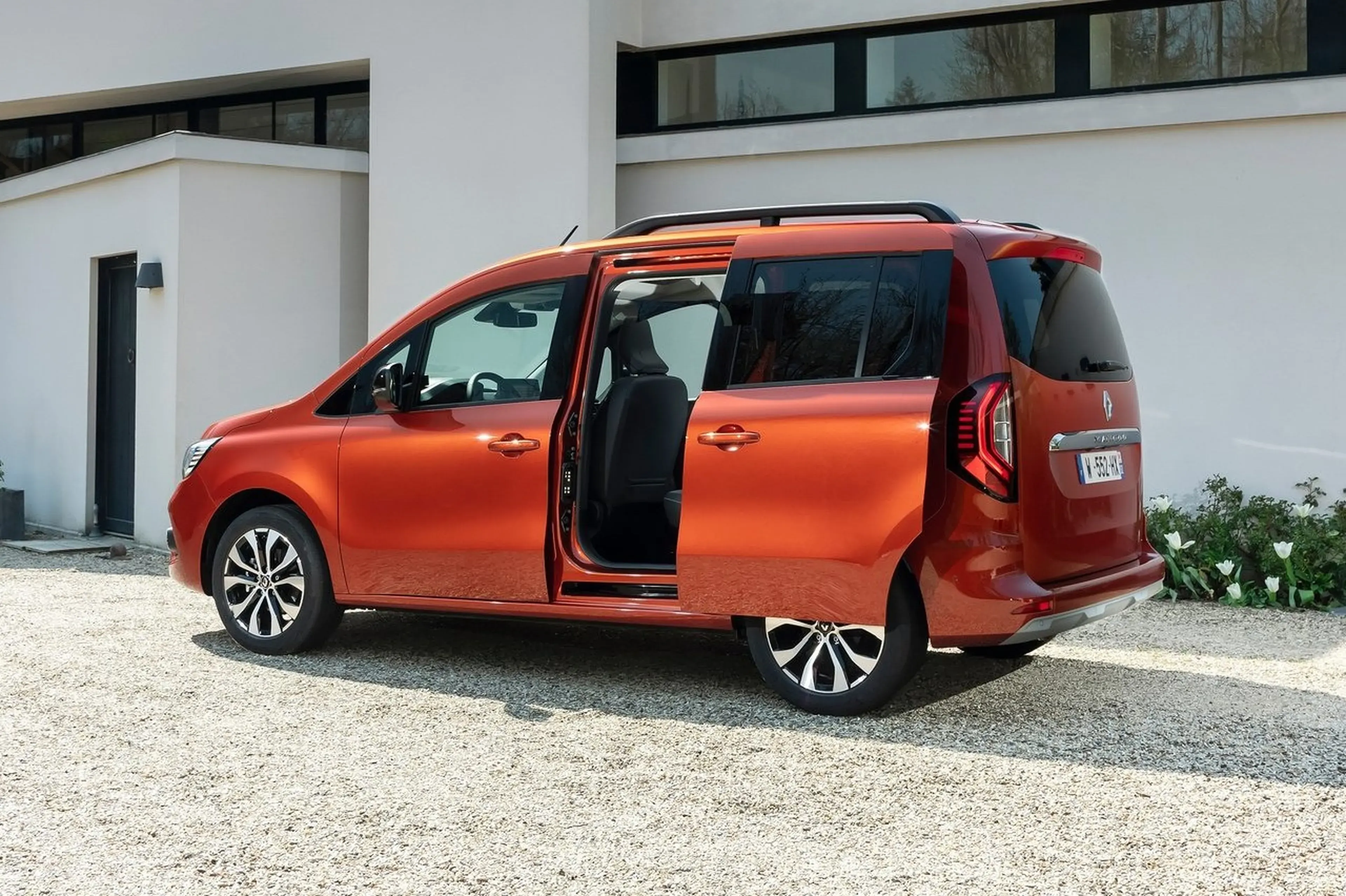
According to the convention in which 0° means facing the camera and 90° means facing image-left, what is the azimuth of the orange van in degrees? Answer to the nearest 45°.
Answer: approximately 135°

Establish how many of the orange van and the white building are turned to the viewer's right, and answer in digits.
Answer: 0

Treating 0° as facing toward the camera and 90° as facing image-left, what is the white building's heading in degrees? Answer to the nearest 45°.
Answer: approximately 45°

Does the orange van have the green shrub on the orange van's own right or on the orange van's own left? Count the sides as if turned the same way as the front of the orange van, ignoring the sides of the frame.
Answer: on the orange van's own right

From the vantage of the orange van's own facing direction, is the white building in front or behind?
in front

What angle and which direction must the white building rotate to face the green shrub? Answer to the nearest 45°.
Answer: approximately 90° to its left

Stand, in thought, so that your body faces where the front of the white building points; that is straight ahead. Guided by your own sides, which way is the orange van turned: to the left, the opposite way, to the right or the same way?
to the right

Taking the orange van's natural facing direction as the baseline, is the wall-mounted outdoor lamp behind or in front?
in front
